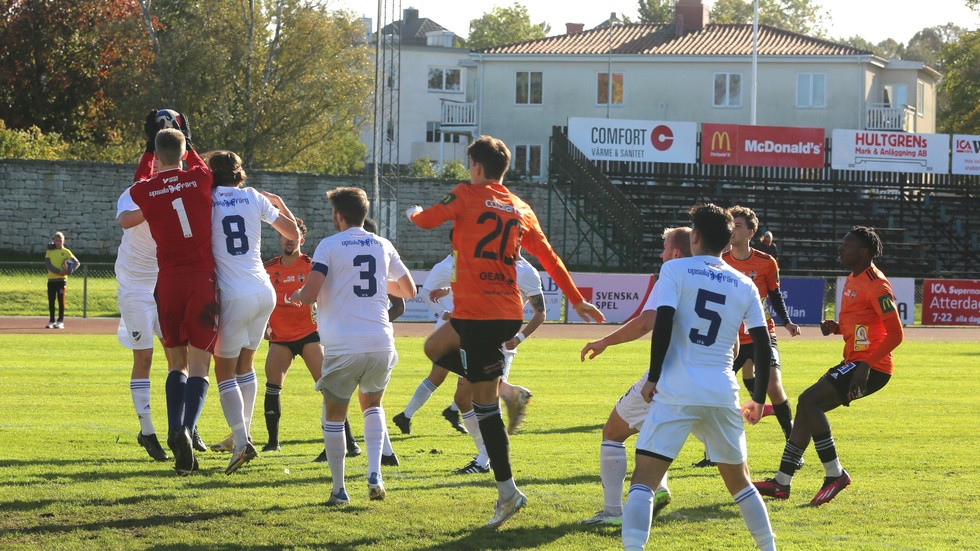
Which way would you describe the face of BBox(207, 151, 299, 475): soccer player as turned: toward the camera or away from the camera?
away from the camera

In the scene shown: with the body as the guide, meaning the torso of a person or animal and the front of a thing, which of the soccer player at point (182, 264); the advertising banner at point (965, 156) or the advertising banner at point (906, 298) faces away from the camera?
the soccer player

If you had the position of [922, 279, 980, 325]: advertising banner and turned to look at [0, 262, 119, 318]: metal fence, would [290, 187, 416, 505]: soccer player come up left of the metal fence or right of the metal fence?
left

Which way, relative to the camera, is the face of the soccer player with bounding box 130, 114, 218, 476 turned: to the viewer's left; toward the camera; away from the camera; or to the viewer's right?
away from the camera

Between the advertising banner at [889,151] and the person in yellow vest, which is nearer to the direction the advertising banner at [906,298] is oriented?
the person in yellow vest

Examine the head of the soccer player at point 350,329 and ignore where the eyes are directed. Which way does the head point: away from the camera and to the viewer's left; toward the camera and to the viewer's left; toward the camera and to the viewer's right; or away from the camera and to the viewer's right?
away from the camera and to the viewer's left

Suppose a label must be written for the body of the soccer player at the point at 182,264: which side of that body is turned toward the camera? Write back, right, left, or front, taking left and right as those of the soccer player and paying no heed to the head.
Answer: back

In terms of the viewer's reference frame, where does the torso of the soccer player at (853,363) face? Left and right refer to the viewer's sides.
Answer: facing to the left of the viewer
